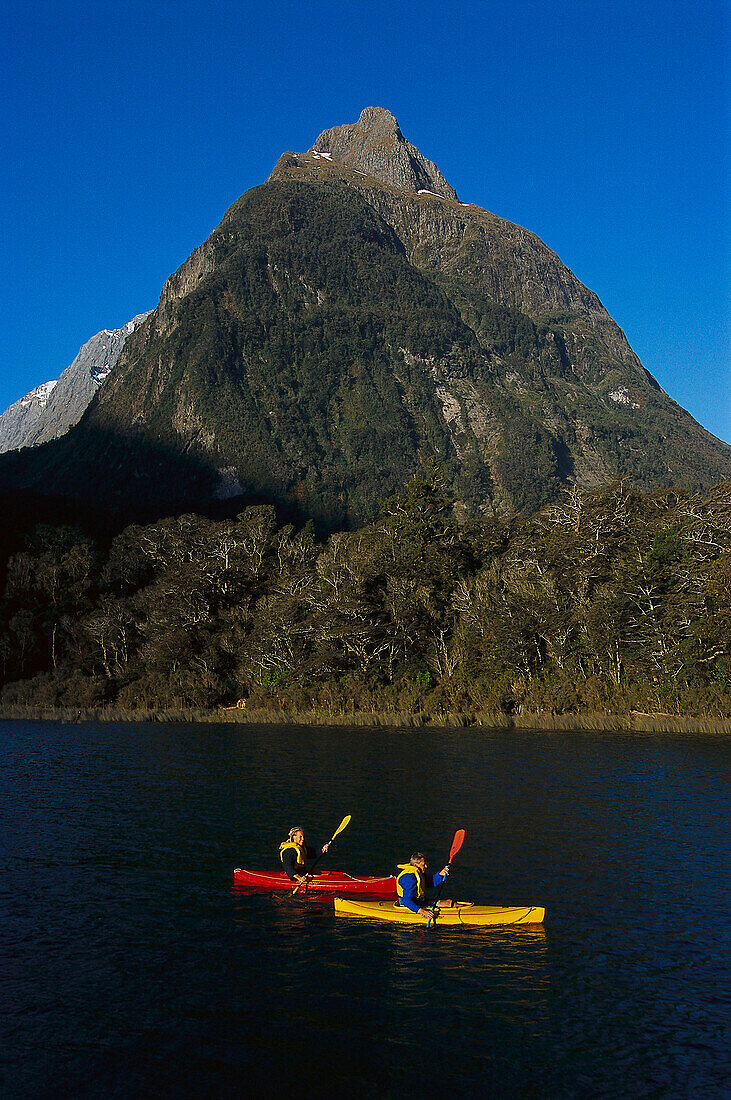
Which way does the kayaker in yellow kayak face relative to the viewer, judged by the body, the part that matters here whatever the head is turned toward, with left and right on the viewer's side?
facing to the right of the viewer

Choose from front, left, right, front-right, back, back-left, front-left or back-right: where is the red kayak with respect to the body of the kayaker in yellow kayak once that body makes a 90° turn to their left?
front-left

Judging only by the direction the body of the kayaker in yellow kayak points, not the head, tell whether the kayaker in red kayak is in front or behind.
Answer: behind
